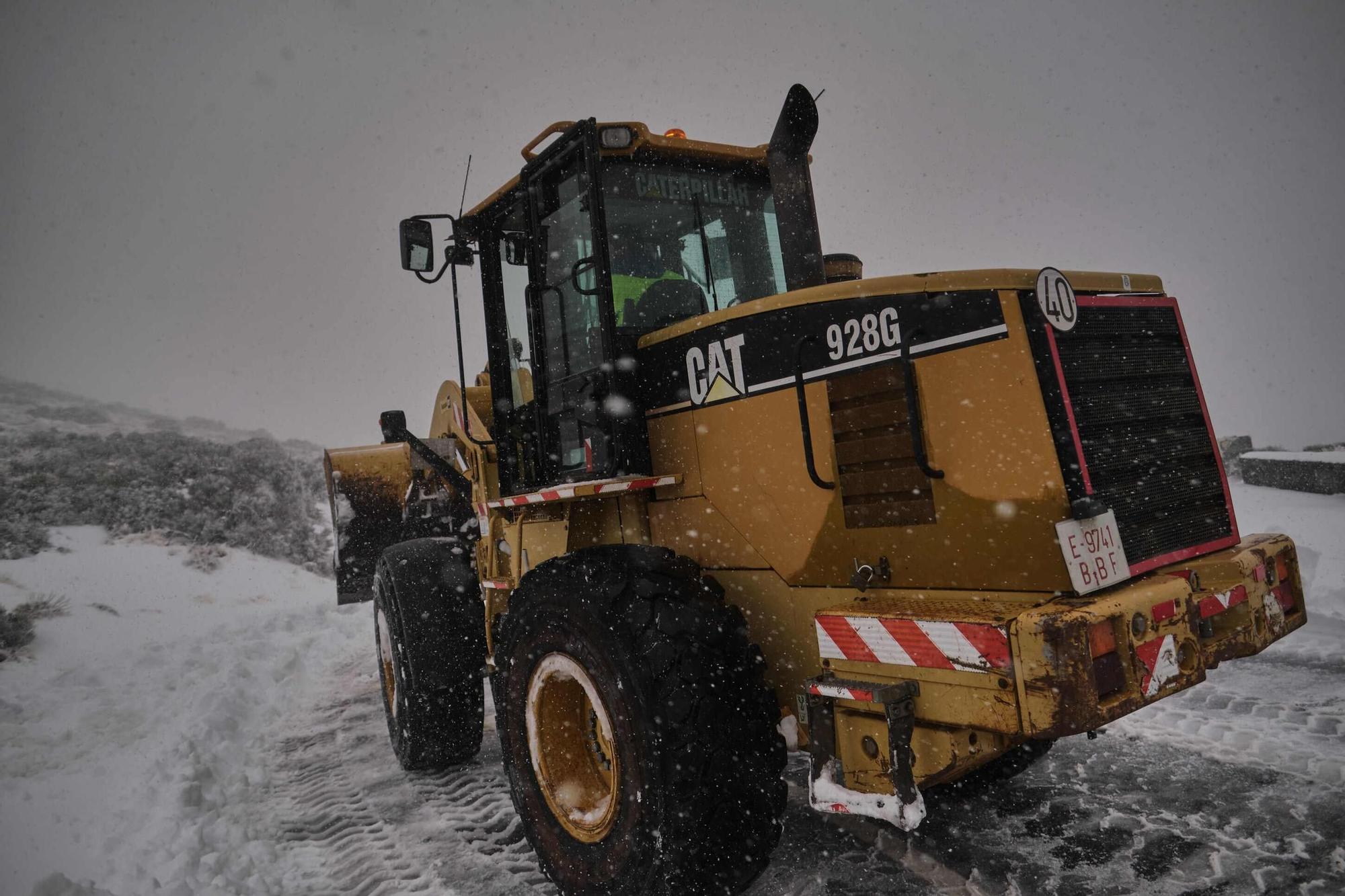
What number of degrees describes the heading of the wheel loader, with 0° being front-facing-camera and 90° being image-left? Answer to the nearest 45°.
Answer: approximately 135°
